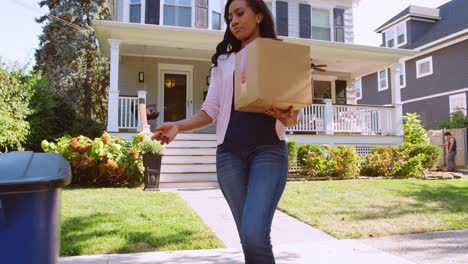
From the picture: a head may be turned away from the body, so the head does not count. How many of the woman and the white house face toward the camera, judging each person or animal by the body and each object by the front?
2

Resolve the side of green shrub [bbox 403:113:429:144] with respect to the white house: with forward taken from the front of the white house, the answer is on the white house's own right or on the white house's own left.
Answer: on the white house's own left

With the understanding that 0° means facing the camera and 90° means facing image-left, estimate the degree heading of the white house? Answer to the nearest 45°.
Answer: approximately 0°

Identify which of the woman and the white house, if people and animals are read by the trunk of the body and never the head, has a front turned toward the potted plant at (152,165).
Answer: the white house

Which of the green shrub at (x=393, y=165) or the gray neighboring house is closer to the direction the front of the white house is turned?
the green shrub

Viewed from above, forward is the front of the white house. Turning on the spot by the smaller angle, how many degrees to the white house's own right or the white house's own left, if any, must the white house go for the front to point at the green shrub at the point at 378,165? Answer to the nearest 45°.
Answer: approximately 90° to the white house's own left

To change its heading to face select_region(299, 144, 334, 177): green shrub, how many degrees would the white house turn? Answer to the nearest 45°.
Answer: approximately 45° to its left

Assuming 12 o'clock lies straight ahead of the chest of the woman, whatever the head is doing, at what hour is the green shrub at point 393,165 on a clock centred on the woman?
The green shrub is roughly at 7 o'clock from the woman.

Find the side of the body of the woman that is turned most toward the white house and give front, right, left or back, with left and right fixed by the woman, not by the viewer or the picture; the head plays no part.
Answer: back
